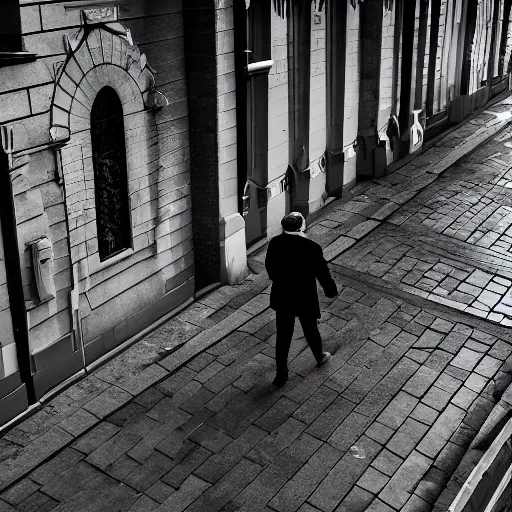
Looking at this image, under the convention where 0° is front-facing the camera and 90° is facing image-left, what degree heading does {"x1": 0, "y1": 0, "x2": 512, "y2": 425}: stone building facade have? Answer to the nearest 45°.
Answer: approximately 315°
